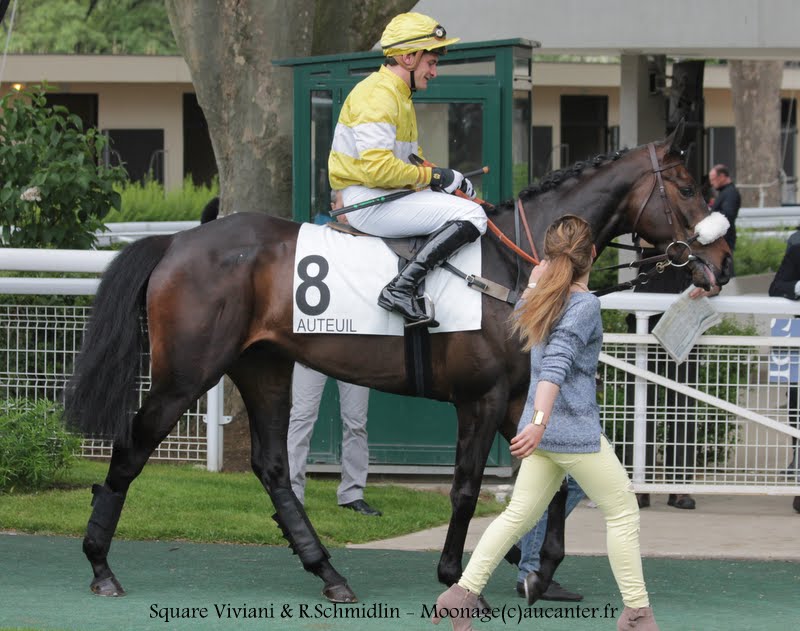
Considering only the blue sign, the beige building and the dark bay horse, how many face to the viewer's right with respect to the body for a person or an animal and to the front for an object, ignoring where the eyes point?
1

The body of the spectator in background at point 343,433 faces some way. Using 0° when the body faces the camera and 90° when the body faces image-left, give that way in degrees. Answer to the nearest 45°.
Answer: approximately 315°

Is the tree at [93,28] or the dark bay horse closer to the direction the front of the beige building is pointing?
the dark bay horse

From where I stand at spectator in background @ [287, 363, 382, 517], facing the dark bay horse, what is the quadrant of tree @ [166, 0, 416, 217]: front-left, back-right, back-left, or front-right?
back-right

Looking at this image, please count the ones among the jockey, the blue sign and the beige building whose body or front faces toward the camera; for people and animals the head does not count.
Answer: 2

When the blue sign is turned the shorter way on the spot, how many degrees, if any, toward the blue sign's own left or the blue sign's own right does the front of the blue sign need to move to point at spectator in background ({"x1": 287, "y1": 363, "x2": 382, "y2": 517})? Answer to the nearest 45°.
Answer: approximately 90° to the blue sign's own right

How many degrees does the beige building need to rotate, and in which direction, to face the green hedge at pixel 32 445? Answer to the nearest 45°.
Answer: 0° — it already faces it

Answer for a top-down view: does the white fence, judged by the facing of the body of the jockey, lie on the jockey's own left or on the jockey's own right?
on the jockey's own left

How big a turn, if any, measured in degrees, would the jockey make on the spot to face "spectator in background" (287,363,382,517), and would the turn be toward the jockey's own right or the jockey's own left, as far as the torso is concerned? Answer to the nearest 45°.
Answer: approximately 90° to the jockey's own left

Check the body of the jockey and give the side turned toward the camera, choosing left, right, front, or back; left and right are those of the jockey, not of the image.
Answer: right

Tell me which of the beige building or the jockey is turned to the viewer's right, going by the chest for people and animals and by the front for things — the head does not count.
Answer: the jockey

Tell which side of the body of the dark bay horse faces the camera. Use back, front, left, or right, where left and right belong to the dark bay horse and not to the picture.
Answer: right
